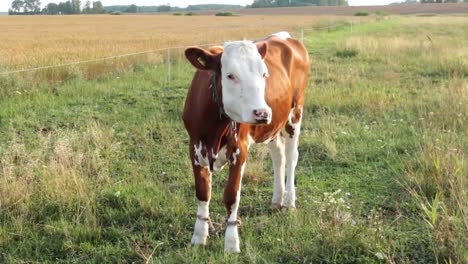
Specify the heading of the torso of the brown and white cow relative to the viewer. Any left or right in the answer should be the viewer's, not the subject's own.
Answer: facing the viewer and to the left of the viewer
